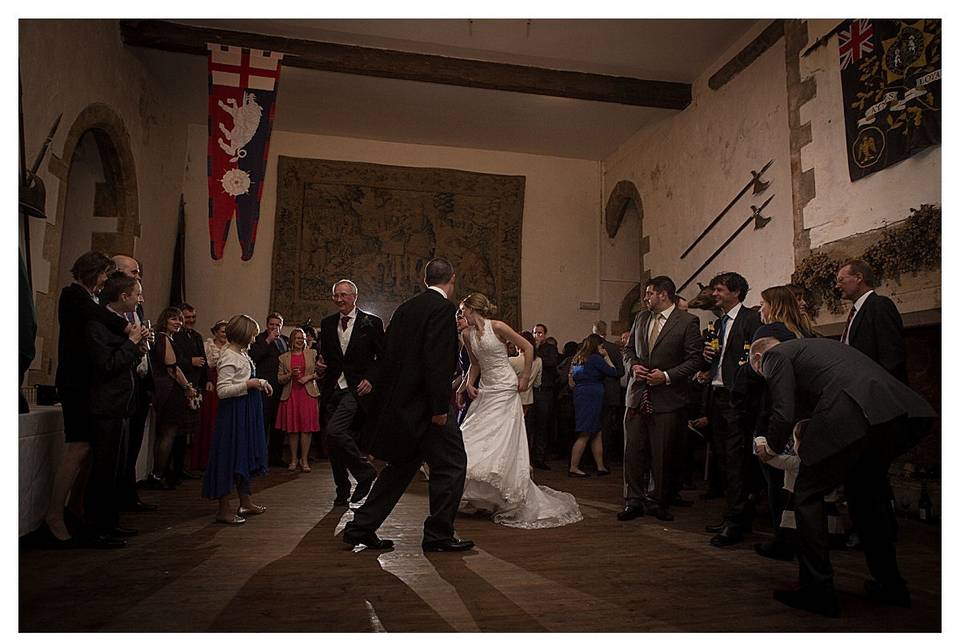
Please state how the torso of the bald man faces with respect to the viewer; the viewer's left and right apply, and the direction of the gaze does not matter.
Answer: facing to the right of the viewer

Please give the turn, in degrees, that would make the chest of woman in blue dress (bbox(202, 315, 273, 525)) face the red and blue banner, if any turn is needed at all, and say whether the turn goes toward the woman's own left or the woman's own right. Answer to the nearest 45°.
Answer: approximately 90° to the woman's own left

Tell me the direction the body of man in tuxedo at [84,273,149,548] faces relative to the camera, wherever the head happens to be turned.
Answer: to the viewer's right

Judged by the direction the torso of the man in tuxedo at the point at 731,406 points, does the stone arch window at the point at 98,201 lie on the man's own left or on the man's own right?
on the man's own right

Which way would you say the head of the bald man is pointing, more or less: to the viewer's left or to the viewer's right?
to the viewer's right

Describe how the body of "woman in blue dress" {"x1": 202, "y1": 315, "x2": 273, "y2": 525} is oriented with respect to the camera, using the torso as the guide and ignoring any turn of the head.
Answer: to the viewer's right
